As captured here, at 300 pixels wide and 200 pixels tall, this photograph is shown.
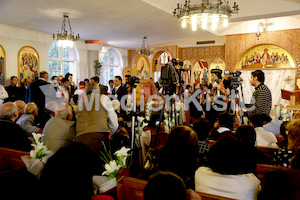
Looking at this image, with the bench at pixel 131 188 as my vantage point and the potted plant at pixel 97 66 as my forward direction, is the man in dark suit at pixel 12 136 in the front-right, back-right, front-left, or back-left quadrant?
front-left

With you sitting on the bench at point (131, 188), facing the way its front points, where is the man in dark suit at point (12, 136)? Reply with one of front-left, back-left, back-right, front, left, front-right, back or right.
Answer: left

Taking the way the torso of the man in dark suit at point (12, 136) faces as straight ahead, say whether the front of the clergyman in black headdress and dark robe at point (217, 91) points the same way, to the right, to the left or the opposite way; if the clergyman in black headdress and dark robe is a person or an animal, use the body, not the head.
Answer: to the left

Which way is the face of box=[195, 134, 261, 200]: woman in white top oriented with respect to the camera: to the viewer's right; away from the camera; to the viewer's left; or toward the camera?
away from the camera

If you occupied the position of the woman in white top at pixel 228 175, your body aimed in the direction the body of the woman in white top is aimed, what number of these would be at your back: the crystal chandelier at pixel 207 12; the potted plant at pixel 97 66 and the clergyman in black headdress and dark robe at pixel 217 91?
0

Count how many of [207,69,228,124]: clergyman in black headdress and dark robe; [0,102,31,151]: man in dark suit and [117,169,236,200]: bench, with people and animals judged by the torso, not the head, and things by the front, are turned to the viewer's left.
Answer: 1

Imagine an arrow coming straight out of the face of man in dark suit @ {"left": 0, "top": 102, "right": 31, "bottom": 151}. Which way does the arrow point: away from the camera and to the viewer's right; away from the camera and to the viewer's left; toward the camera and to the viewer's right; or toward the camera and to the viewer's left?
away from the camera and to the viewer's right

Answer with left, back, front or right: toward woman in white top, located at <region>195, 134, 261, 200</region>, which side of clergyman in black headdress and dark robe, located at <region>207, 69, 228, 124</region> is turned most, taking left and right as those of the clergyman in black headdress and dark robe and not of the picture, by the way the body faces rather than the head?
front

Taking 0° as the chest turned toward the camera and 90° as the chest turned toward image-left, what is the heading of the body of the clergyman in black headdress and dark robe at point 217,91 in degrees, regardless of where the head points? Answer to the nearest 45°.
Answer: approximately 90°

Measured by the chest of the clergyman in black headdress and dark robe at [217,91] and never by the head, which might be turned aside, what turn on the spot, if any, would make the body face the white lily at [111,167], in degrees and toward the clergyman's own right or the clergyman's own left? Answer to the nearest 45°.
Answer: approximately 90° to the clergyman's own left

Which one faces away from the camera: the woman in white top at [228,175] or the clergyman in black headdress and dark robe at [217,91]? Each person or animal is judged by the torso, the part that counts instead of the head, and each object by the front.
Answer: the woman in white top

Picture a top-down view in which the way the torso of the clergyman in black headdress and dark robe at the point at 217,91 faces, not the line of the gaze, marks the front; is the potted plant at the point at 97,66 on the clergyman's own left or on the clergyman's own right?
on the clergyman's own right

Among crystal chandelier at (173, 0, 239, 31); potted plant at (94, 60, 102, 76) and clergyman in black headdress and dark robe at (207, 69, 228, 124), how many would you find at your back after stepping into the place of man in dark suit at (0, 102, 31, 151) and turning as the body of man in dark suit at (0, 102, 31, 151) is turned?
0

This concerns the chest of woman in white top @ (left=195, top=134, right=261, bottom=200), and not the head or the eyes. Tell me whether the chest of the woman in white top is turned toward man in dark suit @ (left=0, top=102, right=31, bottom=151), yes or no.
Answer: no

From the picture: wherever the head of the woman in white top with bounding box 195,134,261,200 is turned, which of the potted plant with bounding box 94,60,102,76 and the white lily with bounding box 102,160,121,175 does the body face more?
the potted plant

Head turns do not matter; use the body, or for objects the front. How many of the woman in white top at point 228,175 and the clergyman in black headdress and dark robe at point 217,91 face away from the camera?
1

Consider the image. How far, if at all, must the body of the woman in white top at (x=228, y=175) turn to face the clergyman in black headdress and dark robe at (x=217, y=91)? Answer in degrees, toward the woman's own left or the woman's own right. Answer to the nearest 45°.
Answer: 0° — they already face them

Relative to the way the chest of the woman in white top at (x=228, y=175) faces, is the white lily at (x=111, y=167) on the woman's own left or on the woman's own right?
on the woman's own left

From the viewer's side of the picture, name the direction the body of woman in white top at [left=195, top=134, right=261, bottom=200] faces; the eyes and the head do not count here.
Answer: away from the camera
